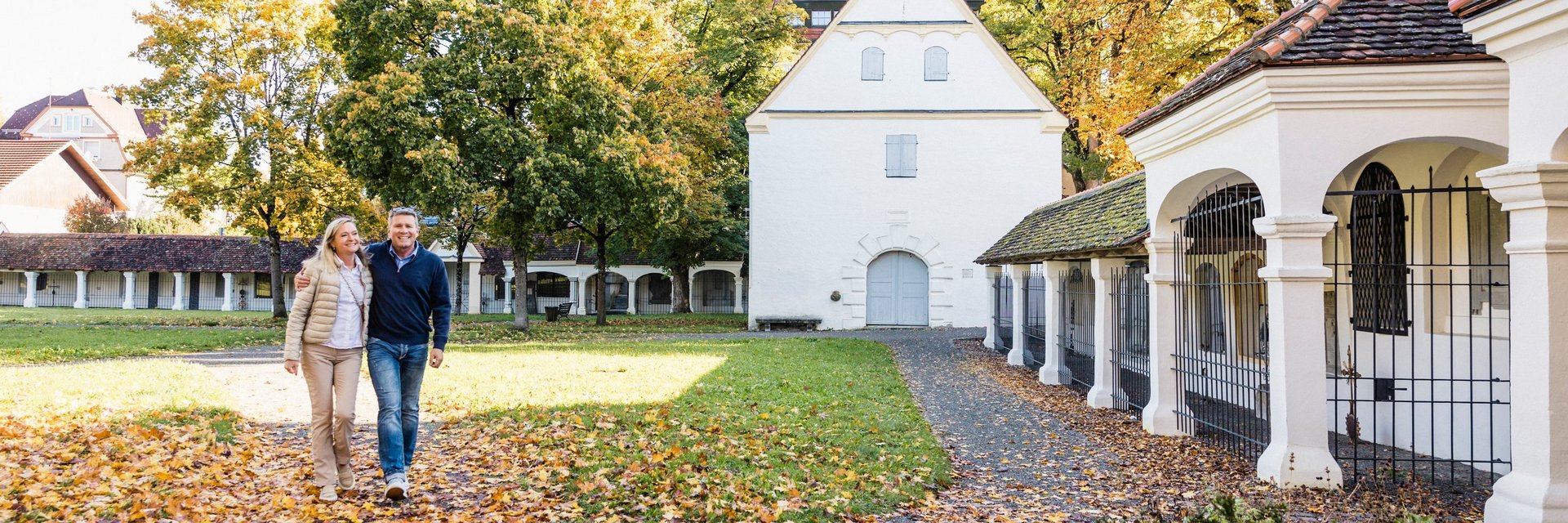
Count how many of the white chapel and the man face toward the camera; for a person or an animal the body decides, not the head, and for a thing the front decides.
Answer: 2

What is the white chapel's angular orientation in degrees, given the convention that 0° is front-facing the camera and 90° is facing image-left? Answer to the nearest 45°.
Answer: approximately 0°

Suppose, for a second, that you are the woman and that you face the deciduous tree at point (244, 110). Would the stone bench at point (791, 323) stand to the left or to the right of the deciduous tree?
right

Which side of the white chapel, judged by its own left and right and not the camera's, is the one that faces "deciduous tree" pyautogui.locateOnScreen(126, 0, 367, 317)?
right

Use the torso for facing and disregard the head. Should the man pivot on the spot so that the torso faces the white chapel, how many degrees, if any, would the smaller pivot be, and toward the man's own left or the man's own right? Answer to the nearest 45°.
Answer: approximately 135° to the man's own left

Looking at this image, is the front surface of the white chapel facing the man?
yes

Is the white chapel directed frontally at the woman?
yes

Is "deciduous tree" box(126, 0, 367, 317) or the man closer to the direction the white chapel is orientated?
the man

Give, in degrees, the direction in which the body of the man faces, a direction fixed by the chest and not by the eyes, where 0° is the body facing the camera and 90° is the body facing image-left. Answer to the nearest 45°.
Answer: approximately 0°
